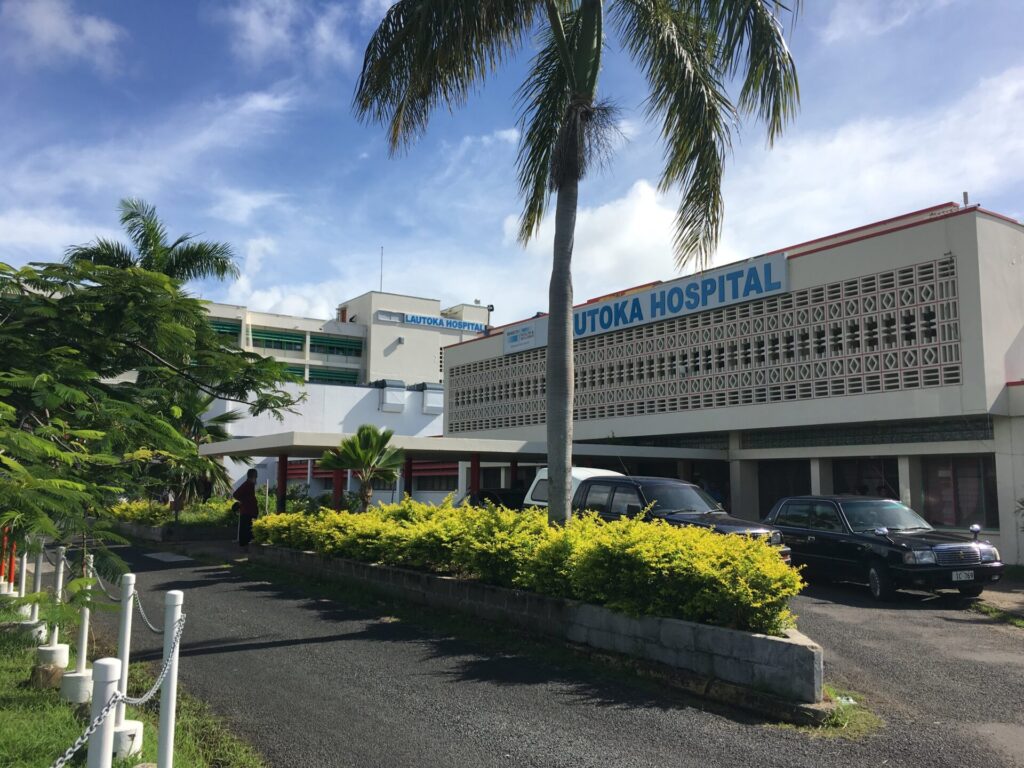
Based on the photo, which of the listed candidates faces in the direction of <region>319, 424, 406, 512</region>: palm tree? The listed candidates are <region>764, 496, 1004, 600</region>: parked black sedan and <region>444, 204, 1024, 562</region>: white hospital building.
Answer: the white hospital building

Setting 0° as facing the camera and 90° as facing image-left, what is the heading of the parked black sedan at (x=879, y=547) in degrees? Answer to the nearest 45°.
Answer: approximately 315°

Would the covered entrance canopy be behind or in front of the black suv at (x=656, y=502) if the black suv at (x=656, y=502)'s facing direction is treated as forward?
behind

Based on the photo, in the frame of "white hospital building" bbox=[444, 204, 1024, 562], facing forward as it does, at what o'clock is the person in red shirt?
The person in red shirt is roughly at 1 o'clock from the white hospital building.

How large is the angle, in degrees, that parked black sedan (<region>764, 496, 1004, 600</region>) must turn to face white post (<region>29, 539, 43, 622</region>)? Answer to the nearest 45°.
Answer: approximately 90° to its right

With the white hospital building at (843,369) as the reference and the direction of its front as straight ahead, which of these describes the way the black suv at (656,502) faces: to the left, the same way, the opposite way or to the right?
to the left

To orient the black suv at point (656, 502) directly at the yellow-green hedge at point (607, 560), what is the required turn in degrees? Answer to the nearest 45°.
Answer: approximately 45° to its right

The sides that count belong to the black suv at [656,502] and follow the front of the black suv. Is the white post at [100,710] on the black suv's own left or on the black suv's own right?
on the black suv's own right

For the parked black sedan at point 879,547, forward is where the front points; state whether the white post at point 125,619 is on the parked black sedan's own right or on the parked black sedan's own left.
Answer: on the parked black sedan's own right

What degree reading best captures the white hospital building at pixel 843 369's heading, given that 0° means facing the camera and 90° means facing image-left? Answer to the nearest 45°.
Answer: approximately 45°

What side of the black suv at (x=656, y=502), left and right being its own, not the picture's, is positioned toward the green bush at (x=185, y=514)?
back

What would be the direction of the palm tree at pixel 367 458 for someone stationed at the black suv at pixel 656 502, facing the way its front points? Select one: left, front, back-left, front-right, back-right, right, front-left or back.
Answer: back-right
